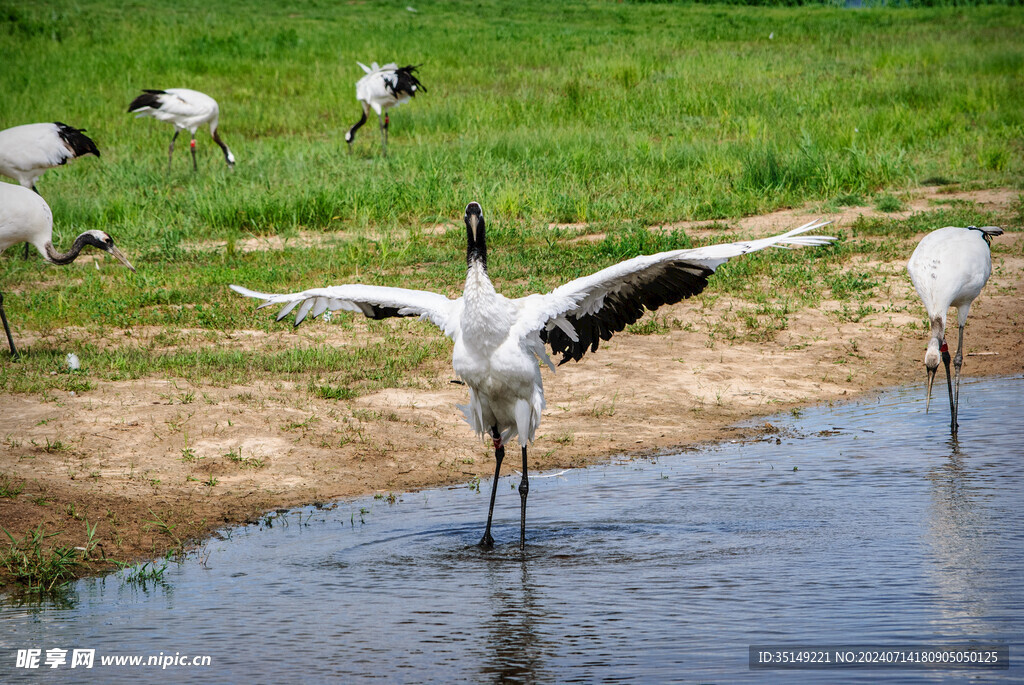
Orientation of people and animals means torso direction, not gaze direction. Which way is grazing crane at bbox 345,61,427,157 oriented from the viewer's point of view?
to the viewer's left

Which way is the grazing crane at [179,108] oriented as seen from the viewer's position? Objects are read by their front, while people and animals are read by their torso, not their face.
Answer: to the viewer's right

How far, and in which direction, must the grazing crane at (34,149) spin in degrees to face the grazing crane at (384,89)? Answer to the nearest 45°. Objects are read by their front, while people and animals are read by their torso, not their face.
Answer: approximately 135° to its right

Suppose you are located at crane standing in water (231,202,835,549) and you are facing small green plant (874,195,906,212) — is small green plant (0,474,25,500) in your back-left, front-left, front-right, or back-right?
back-left

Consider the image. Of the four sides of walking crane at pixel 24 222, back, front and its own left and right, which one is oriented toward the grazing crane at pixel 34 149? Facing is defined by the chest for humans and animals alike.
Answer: left

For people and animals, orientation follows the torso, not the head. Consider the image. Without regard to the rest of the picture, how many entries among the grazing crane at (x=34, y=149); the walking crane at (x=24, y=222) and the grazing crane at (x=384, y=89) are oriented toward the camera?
0

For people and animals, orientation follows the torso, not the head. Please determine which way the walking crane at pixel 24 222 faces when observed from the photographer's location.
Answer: facing to the right of the viewer

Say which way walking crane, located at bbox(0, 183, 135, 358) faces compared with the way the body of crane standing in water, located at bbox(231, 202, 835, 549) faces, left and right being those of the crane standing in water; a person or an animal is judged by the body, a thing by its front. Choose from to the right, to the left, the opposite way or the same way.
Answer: to the left

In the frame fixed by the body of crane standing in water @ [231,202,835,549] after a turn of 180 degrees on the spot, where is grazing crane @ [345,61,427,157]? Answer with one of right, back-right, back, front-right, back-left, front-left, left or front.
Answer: front
